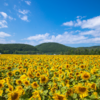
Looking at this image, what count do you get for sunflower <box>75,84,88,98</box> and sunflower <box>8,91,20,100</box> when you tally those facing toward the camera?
2

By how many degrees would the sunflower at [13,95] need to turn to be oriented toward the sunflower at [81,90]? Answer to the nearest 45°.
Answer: approximately 90° to its left

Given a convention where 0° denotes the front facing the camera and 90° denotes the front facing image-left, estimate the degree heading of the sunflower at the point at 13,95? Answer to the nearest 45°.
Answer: approximately 0°

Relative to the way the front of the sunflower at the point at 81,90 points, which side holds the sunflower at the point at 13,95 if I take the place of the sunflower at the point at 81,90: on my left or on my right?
on my right
